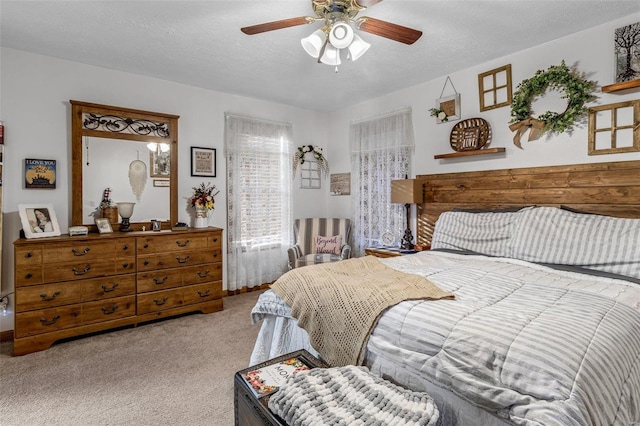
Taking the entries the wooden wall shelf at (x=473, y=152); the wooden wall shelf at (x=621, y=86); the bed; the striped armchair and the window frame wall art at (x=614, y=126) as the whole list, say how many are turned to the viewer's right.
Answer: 0

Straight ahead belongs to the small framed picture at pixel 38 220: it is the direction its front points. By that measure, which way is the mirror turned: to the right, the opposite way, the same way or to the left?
the same way

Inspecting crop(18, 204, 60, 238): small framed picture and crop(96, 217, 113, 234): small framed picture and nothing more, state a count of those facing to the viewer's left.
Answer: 0

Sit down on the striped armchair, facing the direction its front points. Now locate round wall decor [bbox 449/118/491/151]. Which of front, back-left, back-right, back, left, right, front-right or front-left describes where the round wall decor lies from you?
front-left

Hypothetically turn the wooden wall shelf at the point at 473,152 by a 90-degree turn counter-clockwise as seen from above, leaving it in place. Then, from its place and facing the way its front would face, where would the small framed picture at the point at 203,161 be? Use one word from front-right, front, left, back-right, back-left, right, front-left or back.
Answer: back-right

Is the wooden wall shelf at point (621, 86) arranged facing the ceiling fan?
yes

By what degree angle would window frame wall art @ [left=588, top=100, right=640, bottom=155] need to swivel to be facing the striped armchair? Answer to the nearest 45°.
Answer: approximately 45° to its right

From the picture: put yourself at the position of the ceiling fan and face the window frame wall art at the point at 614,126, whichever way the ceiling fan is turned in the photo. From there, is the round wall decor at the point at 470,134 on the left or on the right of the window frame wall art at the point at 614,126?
left

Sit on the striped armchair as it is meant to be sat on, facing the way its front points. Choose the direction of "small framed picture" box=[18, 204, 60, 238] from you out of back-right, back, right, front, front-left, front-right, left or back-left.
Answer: front-right

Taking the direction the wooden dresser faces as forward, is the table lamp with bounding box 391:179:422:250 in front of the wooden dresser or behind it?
in front

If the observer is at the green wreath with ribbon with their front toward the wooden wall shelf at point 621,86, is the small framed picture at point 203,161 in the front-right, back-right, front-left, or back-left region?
back-right

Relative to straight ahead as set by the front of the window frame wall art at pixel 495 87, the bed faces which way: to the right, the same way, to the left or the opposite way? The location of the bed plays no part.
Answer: the same way

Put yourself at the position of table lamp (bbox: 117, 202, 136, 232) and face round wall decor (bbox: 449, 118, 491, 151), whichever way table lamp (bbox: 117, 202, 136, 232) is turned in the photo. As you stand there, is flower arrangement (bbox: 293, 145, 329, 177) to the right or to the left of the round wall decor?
left

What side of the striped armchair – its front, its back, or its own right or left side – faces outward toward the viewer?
front
